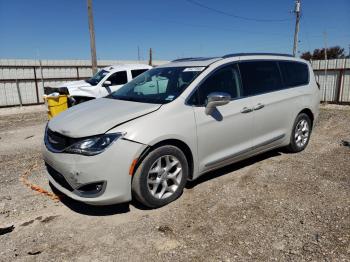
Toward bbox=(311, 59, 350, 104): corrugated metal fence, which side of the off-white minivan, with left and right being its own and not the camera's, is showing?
back

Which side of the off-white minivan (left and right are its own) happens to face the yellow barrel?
right

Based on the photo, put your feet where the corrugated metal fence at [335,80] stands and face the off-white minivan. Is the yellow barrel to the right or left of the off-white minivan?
right

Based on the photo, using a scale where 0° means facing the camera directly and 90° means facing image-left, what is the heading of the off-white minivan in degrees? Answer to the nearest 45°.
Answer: approximately 45°

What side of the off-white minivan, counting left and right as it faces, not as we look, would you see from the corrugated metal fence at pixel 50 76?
right

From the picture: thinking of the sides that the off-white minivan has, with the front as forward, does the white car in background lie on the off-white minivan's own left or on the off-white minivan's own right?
on the off-white minivan's own right
